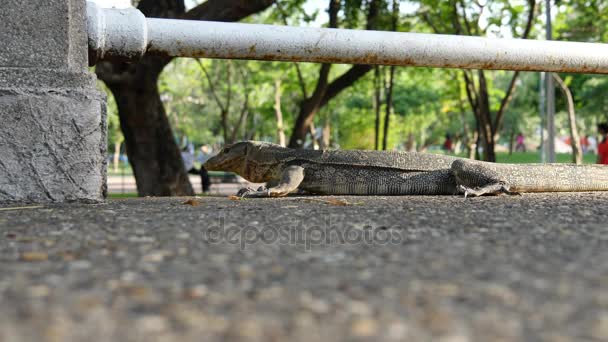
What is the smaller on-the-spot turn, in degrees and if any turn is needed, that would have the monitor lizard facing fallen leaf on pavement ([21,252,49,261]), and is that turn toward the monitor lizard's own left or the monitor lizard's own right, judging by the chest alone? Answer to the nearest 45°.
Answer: approximately 90° to the monitor lizard's own left

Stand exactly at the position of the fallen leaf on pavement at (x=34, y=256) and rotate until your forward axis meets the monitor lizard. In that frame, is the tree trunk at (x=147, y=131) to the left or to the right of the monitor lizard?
left

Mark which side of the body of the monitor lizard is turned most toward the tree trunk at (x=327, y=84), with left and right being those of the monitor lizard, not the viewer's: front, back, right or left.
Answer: right

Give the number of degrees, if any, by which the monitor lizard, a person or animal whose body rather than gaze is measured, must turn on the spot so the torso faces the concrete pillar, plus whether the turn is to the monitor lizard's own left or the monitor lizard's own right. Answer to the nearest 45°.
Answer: approximately 45° to the monitor lizard's own left

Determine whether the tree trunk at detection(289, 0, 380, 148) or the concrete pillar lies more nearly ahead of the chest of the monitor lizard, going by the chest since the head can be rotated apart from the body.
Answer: the concrete pillar

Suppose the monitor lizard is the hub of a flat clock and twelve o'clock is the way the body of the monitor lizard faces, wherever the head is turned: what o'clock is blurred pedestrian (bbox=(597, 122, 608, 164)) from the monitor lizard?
The blurred pedestrian is roughly at 4 o'clock from the monitor lizard.

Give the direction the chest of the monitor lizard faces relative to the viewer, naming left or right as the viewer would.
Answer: facing to the left of the viewer

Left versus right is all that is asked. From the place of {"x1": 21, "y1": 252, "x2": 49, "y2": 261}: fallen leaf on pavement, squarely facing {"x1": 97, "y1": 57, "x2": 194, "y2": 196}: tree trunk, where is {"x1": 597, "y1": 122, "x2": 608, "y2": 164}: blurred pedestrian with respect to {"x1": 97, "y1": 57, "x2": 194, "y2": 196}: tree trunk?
right

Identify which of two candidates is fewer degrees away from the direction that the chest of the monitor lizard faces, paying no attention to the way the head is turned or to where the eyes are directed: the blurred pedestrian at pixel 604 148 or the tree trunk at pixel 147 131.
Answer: the tree trunk
